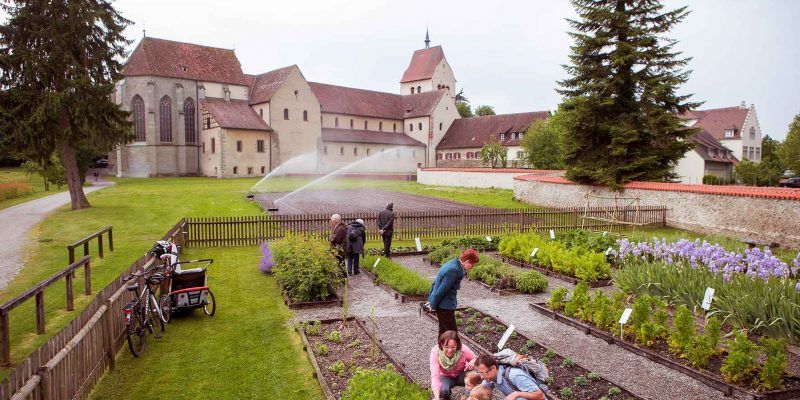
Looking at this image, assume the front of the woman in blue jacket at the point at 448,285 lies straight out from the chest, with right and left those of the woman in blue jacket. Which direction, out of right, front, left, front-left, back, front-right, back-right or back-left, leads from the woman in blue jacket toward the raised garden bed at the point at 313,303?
back-left

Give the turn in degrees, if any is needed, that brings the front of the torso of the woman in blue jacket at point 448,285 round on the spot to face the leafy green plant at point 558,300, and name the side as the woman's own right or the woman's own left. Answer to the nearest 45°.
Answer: approximately 45° to the woman's own left

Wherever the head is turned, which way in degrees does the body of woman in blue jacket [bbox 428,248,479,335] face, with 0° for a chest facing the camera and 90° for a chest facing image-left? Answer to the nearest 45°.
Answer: approximately 270°

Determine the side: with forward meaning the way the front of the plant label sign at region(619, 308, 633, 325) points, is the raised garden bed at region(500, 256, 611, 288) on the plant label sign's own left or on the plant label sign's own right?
on the plant label sign's own right

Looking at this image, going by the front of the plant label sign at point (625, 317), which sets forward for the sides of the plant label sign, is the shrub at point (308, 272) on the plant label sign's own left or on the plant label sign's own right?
on the plant label sign's own right

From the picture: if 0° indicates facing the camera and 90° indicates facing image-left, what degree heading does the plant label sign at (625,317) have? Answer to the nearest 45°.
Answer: approximately 45°

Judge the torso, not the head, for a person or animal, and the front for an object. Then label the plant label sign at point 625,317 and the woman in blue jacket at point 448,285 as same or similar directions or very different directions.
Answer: very different directions

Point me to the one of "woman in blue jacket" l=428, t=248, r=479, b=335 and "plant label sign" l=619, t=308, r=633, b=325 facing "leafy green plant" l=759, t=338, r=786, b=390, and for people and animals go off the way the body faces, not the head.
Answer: the woman in blue jacket

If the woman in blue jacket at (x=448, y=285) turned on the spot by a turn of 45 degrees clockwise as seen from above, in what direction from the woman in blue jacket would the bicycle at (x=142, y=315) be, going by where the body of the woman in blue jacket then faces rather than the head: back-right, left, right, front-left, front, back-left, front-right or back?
back-right

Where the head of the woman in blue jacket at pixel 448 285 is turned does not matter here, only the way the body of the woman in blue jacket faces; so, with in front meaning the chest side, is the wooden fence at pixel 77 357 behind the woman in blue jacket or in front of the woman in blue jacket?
behind

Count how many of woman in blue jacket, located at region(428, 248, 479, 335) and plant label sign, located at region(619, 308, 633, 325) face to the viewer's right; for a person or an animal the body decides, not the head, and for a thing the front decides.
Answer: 1

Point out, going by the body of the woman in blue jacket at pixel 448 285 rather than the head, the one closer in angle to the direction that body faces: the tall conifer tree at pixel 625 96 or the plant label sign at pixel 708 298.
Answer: the plant label sign

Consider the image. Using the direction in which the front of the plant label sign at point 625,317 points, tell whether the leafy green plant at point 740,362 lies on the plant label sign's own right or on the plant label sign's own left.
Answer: on the plant label sign's own left

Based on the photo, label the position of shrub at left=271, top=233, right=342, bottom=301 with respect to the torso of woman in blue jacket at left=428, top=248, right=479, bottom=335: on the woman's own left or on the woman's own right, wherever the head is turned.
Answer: on the woman's own left
